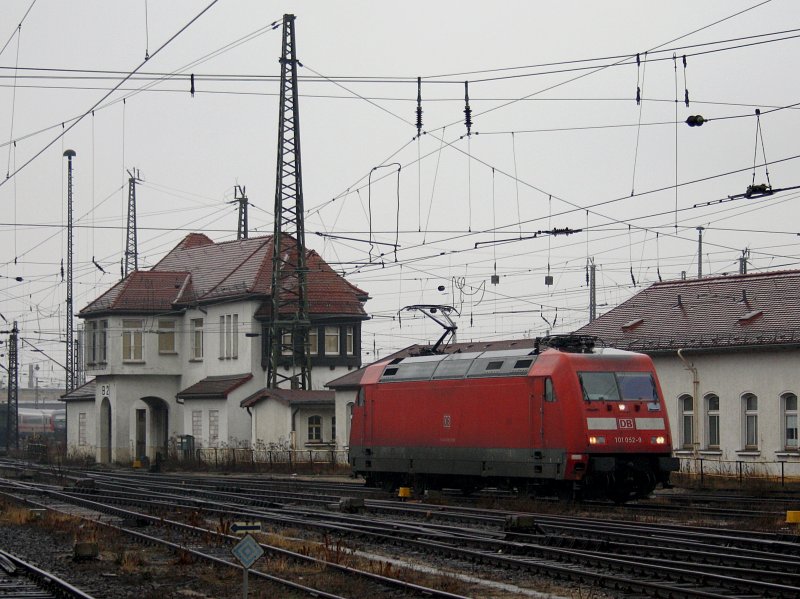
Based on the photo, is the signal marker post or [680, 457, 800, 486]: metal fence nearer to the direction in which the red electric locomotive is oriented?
the signal marker post

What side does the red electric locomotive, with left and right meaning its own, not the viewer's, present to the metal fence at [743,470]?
left

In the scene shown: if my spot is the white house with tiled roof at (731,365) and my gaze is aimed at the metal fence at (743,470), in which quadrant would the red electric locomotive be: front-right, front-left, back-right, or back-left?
front-right

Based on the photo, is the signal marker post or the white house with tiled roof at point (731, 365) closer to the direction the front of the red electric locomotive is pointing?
the signal marker post

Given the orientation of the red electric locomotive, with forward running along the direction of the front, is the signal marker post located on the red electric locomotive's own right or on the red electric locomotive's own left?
on the red electric locomotive's own right

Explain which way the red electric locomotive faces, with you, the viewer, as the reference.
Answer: facing the viewer and to the right of the viewer
